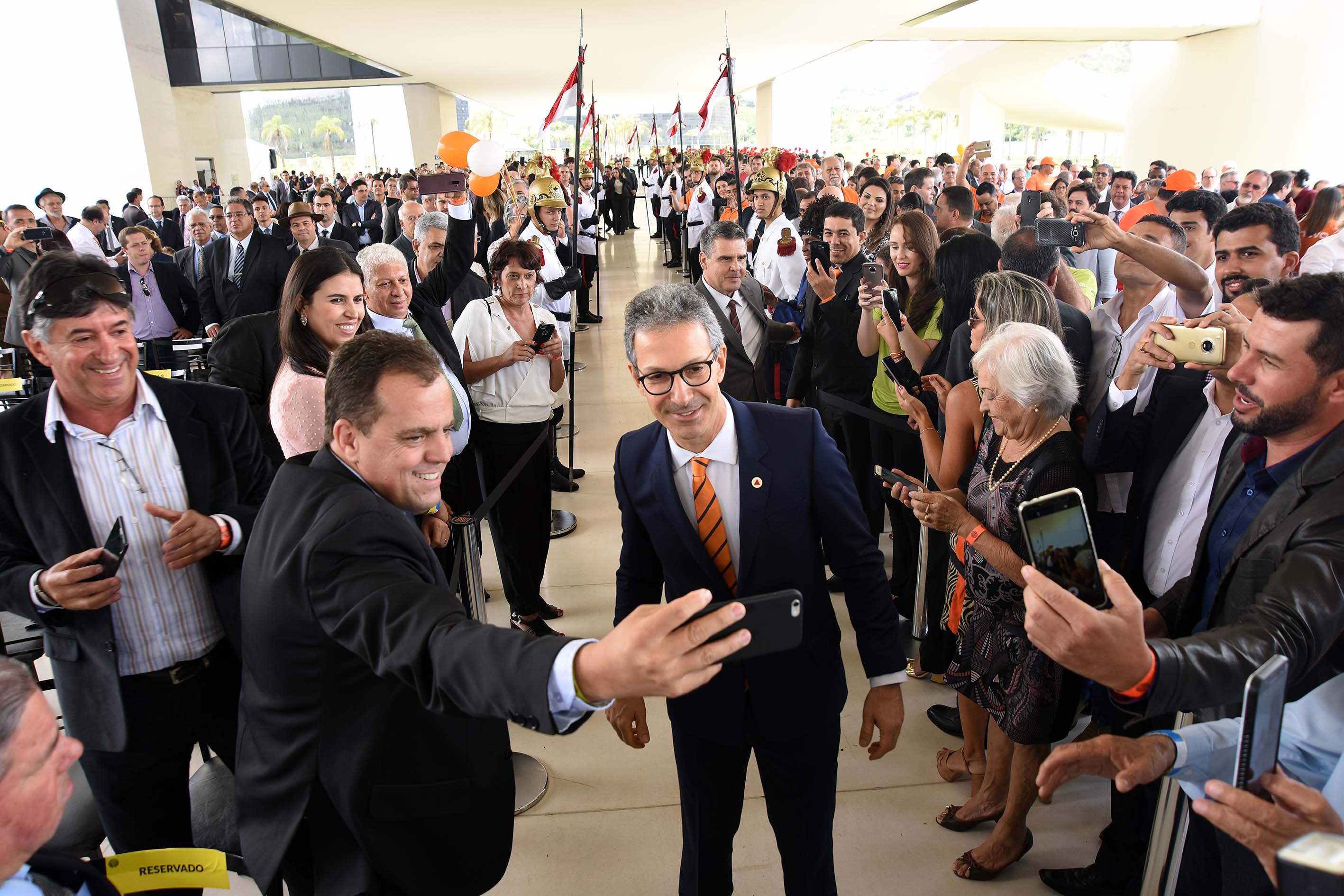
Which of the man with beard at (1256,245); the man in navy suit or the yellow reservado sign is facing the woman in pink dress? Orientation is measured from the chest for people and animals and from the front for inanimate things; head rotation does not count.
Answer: the man with beard

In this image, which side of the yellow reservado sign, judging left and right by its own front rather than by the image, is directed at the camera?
front

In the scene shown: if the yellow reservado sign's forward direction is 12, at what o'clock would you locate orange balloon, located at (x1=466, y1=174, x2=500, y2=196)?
The orange balloon is roughly at 7 o'clock from the yellow reservado sign.

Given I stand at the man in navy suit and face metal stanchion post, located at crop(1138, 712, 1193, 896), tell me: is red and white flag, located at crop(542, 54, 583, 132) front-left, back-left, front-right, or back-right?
back-left

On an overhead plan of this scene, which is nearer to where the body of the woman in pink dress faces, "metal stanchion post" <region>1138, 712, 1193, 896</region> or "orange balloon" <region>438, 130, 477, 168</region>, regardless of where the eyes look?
the metal stanchion post

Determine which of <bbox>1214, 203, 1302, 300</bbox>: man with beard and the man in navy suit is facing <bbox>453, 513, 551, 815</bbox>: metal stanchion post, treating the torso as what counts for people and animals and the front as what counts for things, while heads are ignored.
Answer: the man with beard

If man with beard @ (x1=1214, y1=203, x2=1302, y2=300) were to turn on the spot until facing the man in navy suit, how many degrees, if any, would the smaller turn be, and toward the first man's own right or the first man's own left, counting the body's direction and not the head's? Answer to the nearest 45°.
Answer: approximately 45° to the first man's own left

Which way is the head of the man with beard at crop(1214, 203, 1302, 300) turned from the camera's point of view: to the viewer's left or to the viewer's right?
to the viewer's left

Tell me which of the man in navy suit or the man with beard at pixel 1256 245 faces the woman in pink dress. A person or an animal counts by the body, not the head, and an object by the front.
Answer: the man with beard

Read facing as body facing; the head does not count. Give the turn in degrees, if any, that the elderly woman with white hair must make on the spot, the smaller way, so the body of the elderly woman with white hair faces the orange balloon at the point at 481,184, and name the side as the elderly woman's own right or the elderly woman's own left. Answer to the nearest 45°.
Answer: approximately 90° to the elderly woman's own right

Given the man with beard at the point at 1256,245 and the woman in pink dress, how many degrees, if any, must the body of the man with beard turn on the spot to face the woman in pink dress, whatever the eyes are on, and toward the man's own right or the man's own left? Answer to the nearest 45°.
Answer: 0° — they already face them

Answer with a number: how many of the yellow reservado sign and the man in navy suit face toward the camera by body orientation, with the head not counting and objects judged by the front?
2

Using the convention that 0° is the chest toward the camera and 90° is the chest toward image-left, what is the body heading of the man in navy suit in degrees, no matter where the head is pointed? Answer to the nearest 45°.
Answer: approximately 0°

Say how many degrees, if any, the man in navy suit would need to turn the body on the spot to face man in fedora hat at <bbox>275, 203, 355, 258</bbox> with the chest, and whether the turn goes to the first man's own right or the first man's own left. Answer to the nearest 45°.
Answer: approximately 135° to the first man's own right

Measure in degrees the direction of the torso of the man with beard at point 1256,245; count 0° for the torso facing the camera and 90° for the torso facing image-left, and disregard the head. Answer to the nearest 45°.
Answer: approximately 45°
